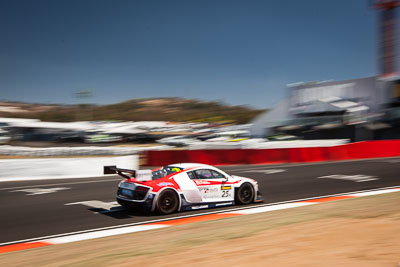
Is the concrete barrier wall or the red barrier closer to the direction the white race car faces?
the red barrier

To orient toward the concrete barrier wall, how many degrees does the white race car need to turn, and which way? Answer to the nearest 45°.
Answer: approximately 90° to its left

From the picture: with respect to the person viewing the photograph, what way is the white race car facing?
facing away from the viewer and to the right of the viewer
